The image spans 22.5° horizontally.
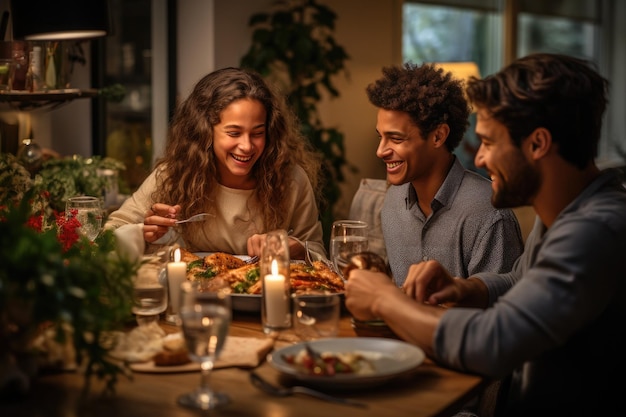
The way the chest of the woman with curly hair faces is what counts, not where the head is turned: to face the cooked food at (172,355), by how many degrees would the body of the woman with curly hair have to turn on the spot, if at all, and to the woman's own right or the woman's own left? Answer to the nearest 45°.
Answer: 0° — they already face it

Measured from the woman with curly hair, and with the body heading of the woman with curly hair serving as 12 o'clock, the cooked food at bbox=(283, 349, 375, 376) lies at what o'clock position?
The cooked food is roughly at 12 o'clock from the woman with curly hair.

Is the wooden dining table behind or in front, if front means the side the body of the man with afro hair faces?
in front

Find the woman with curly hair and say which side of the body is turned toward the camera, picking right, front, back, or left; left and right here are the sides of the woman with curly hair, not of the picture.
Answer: front

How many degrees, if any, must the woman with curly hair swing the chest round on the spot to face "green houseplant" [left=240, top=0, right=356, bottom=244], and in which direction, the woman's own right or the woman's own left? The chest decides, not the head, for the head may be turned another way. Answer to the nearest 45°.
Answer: approximately 180°

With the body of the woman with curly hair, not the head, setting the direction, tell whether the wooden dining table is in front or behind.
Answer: in front

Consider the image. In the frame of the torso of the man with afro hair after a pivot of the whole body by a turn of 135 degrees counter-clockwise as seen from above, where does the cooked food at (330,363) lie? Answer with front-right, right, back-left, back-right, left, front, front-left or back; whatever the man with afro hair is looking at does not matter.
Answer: right

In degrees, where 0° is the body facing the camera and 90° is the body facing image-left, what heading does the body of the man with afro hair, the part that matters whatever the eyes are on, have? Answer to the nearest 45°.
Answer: approximately 45°

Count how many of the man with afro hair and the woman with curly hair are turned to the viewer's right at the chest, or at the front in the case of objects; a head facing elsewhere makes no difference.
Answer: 0

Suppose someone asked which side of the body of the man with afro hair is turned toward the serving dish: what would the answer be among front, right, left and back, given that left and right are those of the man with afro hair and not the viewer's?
front

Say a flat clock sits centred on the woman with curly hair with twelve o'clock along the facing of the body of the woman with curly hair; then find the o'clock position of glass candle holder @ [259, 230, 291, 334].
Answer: The glass candle holder is roughly at 12 o'clock from the woman with curly hair.

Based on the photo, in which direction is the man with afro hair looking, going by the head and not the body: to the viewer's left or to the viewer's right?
to the viewer's left

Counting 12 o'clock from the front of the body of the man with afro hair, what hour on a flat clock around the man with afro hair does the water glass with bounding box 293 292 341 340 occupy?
The water glass is roughly at 11 o'clock from the man with afro hair.
